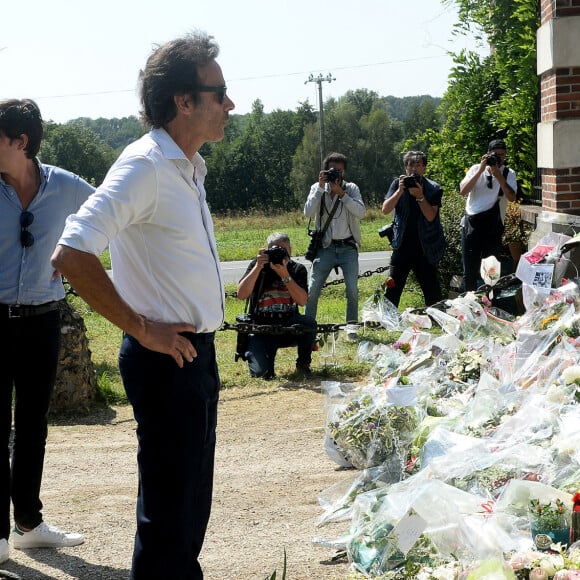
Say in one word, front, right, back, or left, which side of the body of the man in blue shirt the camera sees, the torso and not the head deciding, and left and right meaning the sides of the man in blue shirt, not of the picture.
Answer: front

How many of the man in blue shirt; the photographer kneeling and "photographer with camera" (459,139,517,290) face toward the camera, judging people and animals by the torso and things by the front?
3

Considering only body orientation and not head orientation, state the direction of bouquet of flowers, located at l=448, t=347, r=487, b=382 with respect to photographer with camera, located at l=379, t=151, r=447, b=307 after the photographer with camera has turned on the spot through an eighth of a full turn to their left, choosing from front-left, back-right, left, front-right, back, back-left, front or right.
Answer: front-right

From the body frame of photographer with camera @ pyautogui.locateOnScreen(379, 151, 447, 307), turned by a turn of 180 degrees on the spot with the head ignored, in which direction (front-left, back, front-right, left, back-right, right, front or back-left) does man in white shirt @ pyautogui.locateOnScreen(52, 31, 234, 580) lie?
back

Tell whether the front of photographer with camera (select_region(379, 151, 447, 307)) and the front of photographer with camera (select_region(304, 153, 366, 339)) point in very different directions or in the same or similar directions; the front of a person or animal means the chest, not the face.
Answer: same or similar directions

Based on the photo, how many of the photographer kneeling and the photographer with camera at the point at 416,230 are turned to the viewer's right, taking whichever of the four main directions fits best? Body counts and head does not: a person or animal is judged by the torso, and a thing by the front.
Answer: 0

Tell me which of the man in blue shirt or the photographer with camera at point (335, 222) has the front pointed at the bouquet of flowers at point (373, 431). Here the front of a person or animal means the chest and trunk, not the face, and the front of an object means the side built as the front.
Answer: the photographer with camera

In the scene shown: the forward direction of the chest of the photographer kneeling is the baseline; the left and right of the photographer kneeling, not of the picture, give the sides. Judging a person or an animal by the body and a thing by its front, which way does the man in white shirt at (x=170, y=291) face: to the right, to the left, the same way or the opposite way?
to the left

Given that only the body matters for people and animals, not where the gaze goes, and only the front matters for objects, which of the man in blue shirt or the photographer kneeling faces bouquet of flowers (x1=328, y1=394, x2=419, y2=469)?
the photographer kneeling

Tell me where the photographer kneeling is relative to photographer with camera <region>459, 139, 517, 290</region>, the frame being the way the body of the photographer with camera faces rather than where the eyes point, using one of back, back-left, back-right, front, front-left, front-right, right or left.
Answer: front-right

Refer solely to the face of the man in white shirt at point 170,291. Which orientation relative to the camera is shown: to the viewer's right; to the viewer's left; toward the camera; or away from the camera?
to the viewer's right

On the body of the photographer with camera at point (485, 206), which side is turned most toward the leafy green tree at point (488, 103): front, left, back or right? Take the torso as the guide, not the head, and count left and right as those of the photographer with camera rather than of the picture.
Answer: back

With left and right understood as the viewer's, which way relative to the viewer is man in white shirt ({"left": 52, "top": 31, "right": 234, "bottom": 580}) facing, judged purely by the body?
facing to the right of the viewer

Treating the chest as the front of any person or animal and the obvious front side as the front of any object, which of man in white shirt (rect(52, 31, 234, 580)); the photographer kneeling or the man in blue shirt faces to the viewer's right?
the man in white shirt

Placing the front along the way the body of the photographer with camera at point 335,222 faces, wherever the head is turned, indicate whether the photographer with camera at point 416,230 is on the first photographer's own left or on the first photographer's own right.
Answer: on the first photographer's own left

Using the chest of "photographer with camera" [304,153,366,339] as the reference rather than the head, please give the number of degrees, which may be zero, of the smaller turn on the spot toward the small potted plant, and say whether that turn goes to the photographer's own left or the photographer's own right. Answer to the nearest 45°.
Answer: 0° — they already face it

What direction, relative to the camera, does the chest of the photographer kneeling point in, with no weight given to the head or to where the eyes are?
toward the camera

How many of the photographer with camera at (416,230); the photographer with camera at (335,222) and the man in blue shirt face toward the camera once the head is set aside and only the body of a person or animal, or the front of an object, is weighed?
3

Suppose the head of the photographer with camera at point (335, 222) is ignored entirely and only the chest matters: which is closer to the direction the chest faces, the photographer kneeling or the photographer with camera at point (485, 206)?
the photographer kneeling

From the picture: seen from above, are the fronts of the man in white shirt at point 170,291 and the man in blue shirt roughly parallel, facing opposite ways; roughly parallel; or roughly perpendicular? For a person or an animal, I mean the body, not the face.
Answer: roughly perpendicular

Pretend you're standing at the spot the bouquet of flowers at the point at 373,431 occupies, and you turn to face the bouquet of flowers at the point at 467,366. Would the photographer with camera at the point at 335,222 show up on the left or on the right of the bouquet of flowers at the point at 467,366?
left

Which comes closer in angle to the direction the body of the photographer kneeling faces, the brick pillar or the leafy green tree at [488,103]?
the brick pillar
